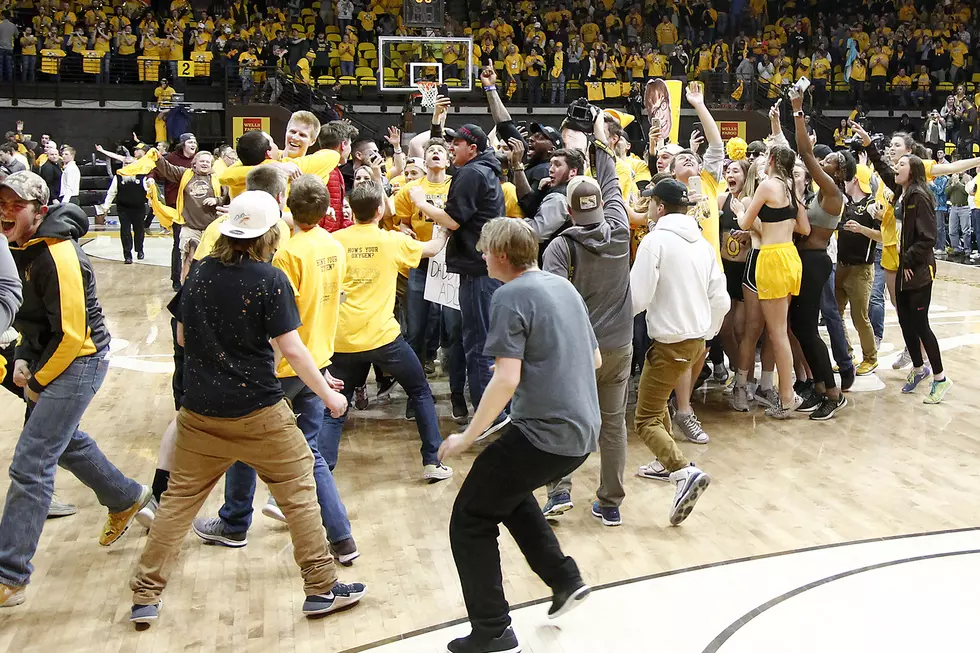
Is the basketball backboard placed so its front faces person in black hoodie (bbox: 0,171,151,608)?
yes

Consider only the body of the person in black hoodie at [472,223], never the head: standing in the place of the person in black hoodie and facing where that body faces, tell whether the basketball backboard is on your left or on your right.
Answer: on your right

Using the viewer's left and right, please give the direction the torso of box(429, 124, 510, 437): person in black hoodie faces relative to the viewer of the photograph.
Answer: facing to the left of the viewer

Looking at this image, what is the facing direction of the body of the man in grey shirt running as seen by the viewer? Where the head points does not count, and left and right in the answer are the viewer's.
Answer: facing away from the viewer and to the left of the viewer

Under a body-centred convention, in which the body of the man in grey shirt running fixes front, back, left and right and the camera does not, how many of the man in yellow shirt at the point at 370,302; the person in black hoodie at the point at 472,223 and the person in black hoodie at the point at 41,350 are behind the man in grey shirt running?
0

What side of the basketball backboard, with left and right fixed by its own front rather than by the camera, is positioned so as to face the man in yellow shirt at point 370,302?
front

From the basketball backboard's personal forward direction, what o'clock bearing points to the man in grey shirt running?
The man in grey shirt running is roughly at 12 o'clock from the basketball backboard.

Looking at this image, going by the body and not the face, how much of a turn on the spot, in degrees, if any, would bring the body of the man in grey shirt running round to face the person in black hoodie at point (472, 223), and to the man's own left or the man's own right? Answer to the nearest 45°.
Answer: approximately 45° to the man's own right

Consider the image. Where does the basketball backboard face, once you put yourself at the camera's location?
facing the viewer

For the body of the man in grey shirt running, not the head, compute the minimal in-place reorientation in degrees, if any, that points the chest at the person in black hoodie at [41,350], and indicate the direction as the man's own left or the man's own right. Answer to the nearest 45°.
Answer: approximately 45° to the man's own left

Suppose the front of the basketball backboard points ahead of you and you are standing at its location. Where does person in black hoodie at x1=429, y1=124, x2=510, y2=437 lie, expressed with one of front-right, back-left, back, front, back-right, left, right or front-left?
front

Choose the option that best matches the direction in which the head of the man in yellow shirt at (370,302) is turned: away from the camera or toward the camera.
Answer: away from the camera
